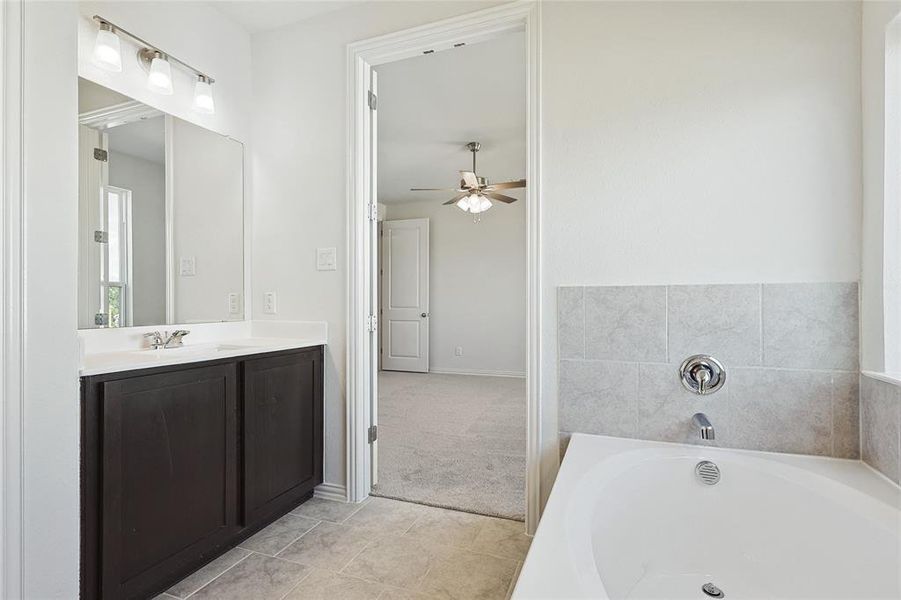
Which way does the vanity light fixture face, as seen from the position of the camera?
facing the viewer and to the right of the viewer

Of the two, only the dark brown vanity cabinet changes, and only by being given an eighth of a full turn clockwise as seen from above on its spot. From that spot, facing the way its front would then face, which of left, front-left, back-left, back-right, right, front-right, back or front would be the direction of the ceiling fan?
back-left

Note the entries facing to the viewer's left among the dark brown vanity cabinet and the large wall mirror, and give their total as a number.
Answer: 0

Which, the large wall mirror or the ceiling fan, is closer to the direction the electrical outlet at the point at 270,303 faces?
the large wall mirror

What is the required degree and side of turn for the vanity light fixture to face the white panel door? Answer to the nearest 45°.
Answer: approximately 90° to its left

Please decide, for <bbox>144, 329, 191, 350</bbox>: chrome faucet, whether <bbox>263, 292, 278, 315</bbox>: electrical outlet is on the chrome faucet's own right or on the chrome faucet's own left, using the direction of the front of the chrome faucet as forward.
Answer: on the chrome faucet's own left
